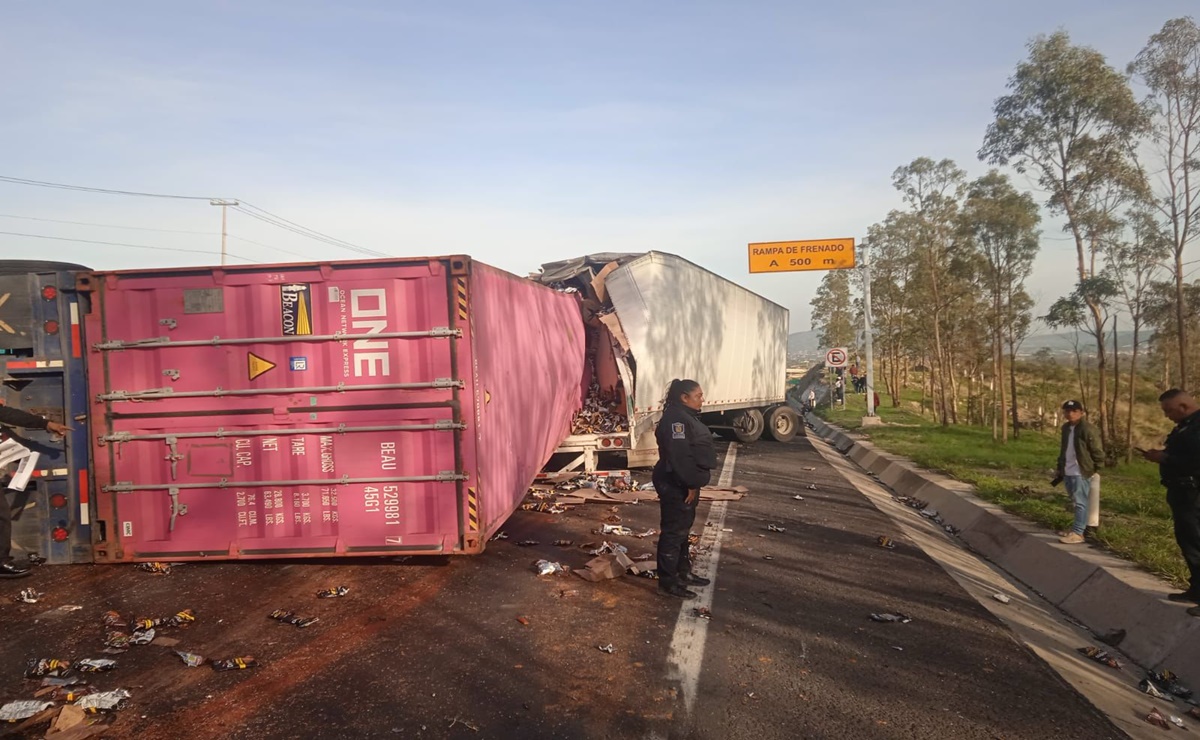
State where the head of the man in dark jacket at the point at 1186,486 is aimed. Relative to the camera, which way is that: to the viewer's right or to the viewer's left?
to the viewer's left

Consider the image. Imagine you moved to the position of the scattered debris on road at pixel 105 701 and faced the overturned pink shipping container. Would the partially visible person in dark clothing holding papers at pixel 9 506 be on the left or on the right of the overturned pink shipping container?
left

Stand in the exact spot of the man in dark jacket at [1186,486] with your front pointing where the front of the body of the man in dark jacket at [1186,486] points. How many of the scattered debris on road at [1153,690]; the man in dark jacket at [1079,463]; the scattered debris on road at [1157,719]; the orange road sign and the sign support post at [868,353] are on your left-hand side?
2

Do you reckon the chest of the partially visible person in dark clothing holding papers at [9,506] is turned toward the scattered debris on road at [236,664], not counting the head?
no

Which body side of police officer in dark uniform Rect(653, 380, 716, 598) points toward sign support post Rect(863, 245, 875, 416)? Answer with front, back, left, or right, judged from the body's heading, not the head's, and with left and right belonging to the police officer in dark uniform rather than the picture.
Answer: left

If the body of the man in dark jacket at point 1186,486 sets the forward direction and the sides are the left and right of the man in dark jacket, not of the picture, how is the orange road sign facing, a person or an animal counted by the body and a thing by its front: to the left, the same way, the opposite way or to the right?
to the left

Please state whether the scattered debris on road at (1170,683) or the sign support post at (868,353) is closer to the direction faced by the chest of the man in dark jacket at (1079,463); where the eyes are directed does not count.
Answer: the scattered debris on road

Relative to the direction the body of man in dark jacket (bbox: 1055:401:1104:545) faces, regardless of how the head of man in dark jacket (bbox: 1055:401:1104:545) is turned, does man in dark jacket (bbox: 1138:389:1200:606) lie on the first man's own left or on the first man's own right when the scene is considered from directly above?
on the first man's own left

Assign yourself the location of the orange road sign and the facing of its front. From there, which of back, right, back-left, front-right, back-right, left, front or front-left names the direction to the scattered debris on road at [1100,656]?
front

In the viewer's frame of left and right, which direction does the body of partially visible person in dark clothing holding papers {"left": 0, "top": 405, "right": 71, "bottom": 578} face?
facing to the right of the viewer

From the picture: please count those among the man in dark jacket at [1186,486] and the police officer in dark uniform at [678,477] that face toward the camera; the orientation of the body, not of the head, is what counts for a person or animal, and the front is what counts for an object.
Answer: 0

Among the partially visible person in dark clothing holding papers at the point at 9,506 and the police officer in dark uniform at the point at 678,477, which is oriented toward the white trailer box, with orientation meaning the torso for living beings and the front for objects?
the partially visible person in dark clothing holding papers at the point at 9,506

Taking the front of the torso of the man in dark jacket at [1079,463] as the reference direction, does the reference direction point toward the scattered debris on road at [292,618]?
yes

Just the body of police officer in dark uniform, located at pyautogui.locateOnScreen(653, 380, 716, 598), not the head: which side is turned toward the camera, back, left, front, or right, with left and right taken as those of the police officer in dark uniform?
right

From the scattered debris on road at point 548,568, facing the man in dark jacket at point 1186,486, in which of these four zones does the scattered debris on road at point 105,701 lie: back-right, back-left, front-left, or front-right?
back-right

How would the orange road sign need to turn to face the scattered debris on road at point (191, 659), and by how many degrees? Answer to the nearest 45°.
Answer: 0° — it already faces it

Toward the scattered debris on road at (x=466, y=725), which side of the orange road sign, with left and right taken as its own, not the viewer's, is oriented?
front

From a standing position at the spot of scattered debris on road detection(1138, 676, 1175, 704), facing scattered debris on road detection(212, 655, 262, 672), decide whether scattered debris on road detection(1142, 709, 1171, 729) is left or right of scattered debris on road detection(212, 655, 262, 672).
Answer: left

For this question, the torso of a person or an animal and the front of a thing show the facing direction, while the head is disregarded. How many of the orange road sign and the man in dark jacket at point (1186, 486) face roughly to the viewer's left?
1
